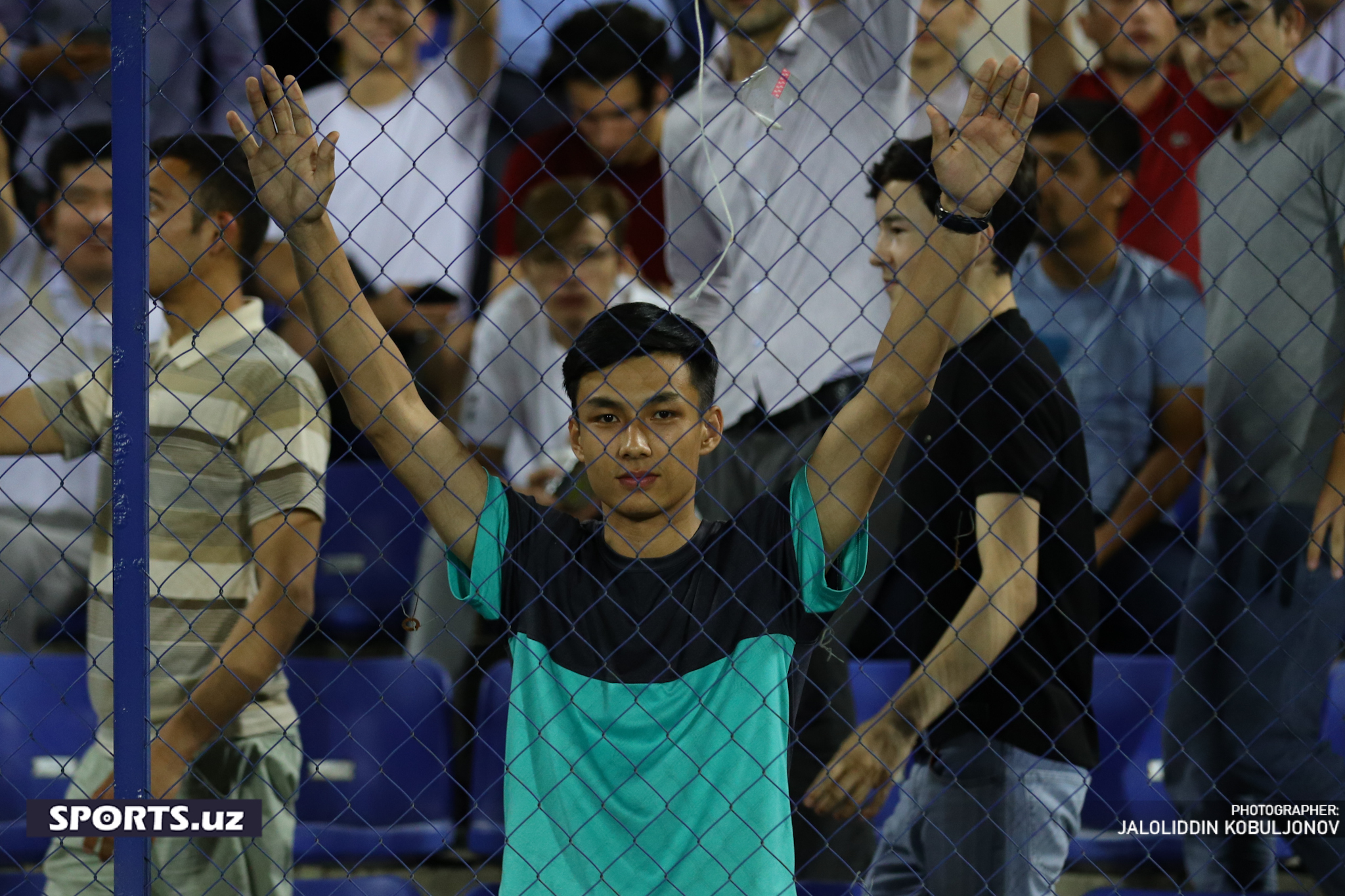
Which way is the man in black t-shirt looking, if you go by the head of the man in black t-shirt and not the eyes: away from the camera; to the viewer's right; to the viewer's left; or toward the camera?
to the viewer's left

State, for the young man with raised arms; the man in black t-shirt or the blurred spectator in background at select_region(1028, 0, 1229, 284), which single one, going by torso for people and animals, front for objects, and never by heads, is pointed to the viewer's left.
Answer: the man in black t-shirt

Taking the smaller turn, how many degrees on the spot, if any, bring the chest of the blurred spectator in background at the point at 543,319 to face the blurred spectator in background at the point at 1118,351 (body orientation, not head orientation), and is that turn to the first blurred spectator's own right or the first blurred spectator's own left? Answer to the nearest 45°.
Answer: approximately 90° to the first blurred spectator's own left
